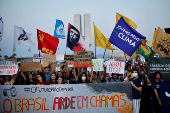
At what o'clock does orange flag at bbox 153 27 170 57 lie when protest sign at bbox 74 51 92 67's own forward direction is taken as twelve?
The orange flag is roughly at 9 o'clock from the protest sign.

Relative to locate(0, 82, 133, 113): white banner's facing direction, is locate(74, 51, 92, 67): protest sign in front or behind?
behind

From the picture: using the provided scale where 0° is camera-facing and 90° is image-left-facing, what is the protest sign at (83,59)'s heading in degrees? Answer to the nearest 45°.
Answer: approximately 0°

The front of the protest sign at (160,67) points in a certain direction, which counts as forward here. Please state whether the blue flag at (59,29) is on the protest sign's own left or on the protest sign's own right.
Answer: on the protest sign's own right

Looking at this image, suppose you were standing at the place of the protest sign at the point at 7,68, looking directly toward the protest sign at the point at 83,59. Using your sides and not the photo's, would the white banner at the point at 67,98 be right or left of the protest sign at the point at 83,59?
right

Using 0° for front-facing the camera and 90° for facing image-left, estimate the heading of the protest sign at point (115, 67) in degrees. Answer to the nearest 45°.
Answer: approximately 0°

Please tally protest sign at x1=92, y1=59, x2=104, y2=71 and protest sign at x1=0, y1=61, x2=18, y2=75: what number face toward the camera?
2

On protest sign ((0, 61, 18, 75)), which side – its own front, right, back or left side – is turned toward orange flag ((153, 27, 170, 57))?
left

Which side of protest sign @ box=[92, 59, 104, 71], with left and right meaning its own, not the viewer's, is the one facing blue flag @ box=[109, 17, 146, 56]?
left

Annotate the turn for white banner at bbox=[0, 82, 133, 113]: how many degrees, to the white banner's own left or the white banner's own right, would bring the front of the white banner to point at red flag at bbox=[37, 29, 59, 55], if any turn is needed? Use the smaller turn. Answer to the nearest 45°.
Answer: approximately 180°

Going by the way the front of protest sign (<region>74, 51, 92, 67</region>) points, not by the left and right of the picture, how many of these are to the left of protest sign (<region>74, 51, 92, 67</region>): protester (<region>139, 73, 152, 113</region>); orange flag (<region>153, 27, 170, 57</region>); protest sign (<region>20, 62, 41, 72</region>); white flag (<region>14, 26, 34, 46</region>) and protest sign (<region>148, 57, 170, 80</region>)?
3
